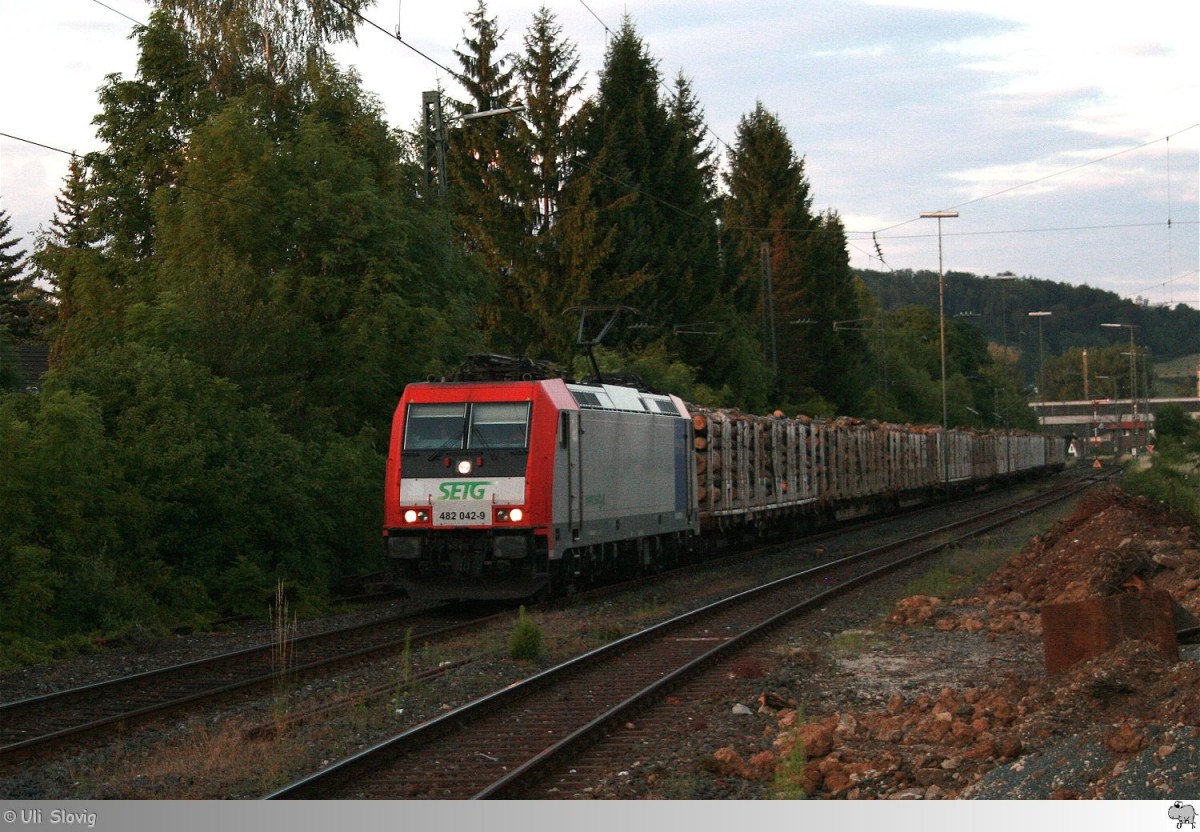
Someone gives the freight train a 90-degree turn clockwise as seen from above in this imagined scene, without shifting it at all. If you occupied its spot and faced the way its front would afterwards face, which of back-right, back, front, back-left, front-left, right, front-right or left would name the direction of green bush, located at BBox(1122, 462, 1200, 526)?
right

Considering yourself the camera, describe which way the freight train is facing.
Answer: facing the viewer and to the left of the viewer

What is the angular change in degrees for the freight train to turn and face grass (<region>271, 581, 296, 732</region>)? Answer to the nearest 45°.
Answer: approximately 45° to its left
